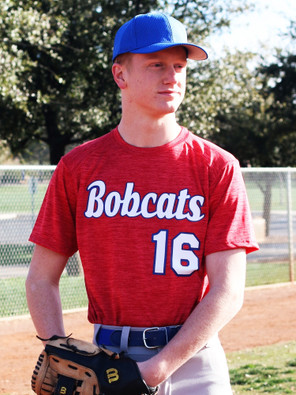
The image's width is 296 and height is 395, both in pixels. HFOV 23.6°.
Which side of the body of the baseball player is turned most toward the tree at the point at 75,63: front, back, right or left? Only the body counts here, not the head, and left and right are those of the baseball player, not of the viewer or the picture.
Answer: back

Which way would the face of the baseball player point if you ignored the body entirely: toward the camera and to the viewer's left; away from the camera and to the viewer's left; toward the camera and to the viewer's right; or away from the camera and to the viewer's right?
toward the camera and to the viewer's right

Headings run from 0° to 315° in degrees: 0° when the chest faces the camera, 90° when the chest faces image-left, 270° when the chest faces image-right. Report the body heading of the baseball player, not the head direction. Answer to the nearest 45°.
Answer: approximately 0°

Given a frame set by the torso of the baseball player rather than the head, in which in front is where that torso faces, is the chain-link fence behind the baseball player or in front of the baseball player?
behind
